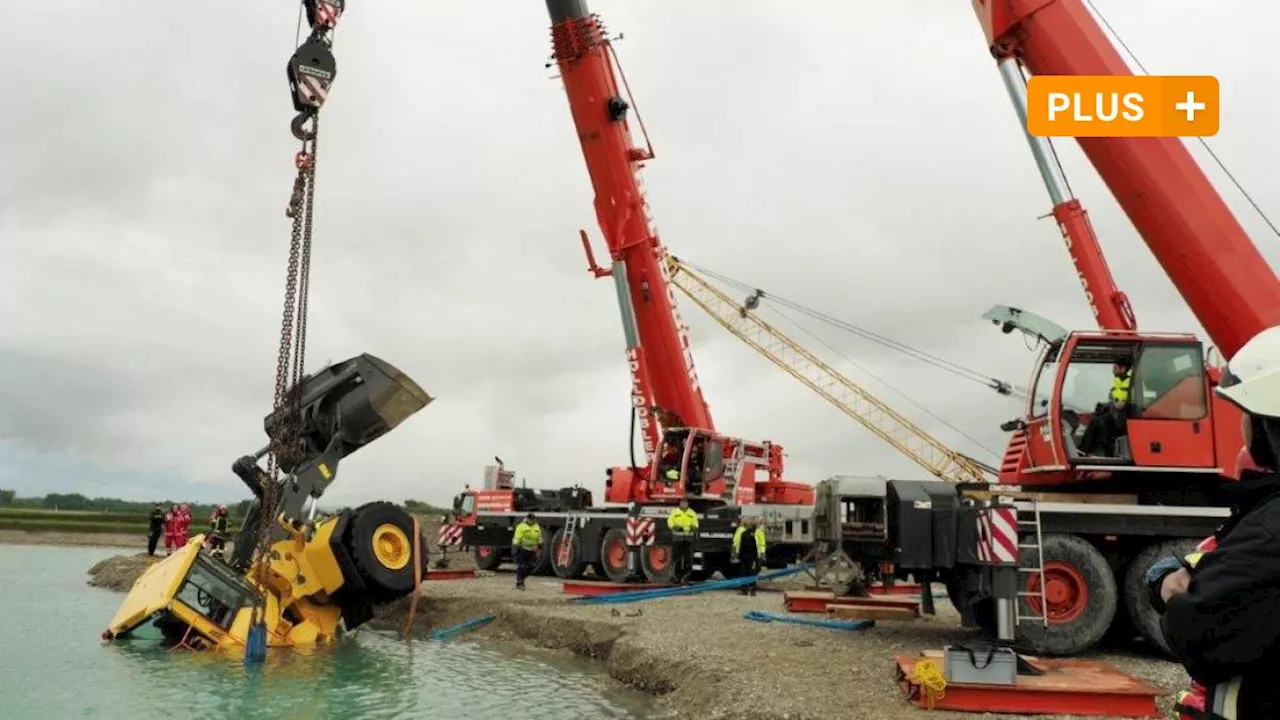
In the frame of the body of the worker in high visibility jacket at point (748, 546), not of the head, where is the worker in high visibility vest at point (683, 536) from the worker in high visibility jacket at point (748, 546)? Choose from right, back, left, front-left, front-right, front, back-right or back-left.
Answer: right

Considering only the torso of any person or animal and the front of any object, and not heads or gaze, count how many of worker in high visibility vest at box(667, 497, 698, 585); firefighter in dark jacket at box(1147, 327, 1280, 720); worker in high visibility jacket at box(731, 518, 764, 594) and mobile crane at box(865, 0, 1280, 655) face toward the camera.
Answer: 2

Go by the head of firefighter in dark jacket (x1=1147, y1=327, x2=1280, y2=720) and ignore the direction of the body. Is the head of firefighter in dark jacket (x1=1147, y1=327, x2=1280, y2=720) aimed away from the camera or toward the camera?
away from the camera

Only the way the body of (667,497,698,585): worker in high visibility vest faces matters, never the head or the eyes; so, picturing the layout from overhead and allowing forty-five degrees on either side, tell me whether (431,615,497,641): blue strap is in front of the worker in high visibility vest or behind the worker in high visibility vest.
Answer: in front

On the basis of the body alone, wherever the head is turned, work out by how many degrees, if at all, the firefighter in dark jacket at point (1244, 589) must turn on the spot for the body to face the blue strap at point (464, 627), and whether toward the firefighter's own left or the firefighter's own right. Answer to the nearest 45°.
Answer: approximately 45° to the firefighter's own right

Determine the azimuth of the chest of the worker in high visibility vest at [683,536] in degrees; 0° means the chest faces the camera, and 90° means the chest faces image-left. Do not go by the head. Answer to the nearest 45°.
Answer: approximately 0°

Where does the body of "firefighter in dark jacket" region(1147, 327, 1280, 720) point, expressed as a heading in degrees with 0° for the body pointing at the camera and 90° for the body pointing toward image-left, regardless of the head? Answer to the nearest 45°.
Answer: approximately 90°

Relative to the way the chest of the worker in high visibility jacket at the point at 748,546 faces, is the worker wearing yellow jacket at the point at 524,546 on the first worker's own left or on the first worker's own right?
on the first worker's own right
